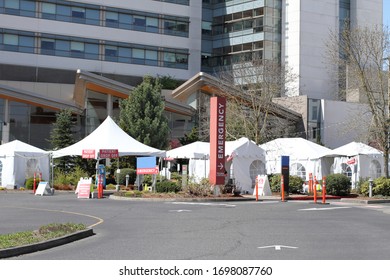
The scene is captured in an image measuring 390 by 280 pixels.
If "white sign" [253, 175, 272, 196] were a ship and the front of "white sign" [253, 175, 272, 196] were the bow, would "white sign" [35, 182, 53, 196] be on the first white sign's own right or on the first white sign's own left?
on the first white sign's own right

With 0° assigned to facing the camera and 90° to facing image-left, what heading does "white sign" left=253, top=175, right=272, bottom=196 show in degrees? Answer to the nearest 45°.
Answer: approximately 0°

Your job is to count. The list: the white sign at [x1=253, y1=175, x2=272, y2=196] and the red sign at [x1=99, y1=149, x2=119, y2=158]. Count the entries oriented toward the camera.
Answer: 2

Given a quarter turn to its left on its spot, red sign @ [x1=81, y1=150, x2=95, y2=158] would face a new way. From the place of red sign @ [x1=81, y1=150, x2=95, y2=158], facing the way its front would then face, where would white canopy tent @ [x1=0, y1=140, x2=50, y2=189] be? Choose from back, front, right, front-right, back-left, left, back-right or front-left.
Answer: back-left

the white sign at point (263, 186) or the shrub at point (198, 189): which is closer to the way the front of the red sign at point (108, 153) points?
the shrub

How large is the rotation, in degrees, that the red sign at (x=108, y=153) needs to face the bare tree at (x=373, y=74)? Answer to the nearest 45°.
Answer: approximately 90° to its left

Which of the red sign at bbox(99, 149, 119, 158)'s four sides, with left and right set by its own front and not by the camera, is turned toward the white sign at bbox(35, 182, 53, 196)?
right

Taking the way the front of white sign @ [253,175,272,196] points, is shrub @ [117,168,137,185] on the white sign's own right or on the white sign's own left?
on the white sign's own right
